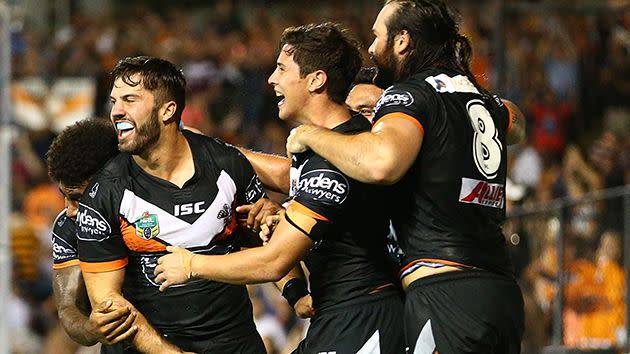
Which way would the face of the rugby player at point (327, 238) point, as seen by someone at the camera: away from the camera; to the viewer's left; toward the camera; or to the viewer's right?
to the viewer's left

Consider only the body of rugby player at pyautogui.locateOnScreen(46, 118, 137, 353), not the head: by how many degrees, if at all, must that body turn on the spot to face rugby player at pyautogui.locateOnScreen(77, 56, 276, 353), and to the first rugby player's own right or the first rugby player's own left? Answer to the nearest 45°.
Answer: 0° — they already face them

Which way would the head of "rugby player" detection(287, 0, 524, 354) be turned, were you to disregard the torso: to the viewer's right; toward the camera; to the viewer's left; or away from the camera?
to the viewer's left

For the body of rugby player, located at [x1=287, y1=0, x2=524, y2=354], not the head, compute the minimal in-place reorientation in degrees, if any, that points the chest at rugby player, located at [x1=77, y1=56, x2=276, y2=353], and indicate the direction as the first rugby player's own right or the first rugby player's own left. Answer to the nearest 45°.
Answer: approximately 45° to the first rugby player's own left

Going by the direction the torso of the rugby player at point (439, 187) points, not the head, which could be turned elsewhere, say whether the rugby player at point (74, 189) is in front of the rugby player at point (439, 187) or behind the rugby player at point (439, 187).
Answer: in front

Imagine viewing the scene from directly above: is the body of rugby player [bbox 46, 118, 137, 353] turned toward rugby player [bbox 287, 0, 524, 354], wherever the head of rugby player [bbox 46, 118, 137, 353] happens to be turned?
yes

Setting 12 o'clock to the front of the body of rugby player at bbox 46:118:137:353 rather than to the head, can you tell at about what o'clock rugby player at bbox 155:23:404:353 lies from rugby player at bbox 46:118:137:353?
rugby player at bbox 155:23:404:353 is roughly at 12 o'clock from rugby player at bbox 46:118:137:353.

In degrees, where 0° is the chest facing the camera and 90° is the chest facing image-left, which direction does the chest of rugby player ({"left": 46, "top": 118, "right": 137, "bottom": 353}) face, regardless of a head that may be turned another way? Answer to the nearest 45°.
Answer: approximately 315°

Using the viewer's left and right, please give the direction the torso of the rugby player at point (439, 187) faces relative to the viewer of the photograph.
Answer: facing away from the viewer and to the left of the viewer

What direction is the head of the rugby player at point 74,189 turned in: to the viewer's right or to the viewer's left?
to the viewer's left
